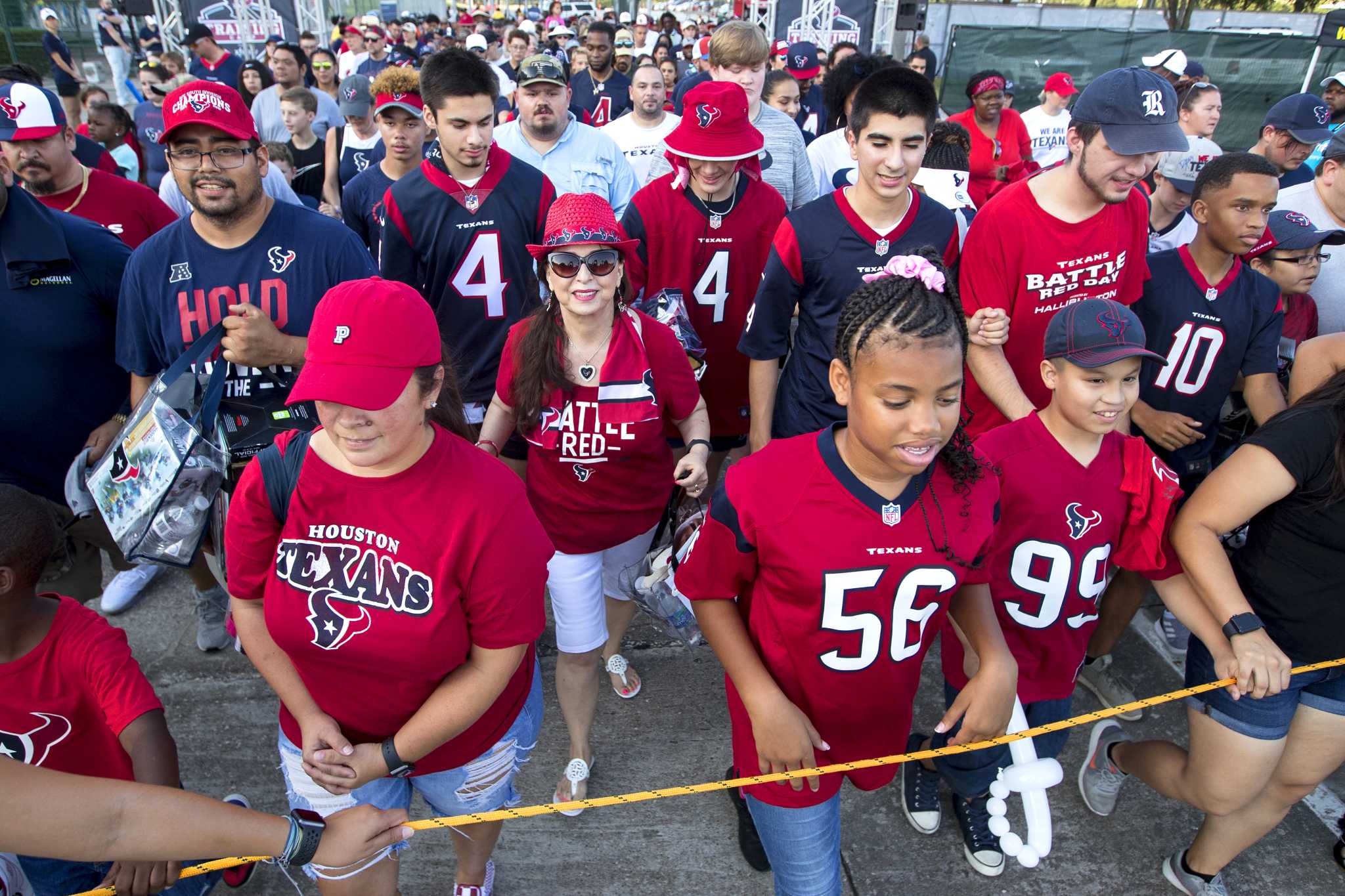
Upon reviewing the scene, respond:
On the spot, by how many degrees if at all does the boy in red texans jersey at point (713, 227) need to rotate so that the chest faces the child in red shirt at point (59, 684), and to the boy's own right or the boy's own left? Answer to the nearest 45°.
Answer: approximately 45° to the boy's own right

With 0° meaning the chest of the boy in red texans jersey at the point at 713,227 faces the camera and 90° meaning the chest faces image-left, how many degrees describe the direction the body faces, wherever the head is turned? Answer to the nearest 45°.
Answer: approximately 0°

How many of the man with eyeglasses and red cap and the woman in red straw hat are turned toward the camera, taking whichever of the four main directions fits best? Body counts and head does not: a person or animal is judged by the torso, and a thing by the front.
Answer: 2
